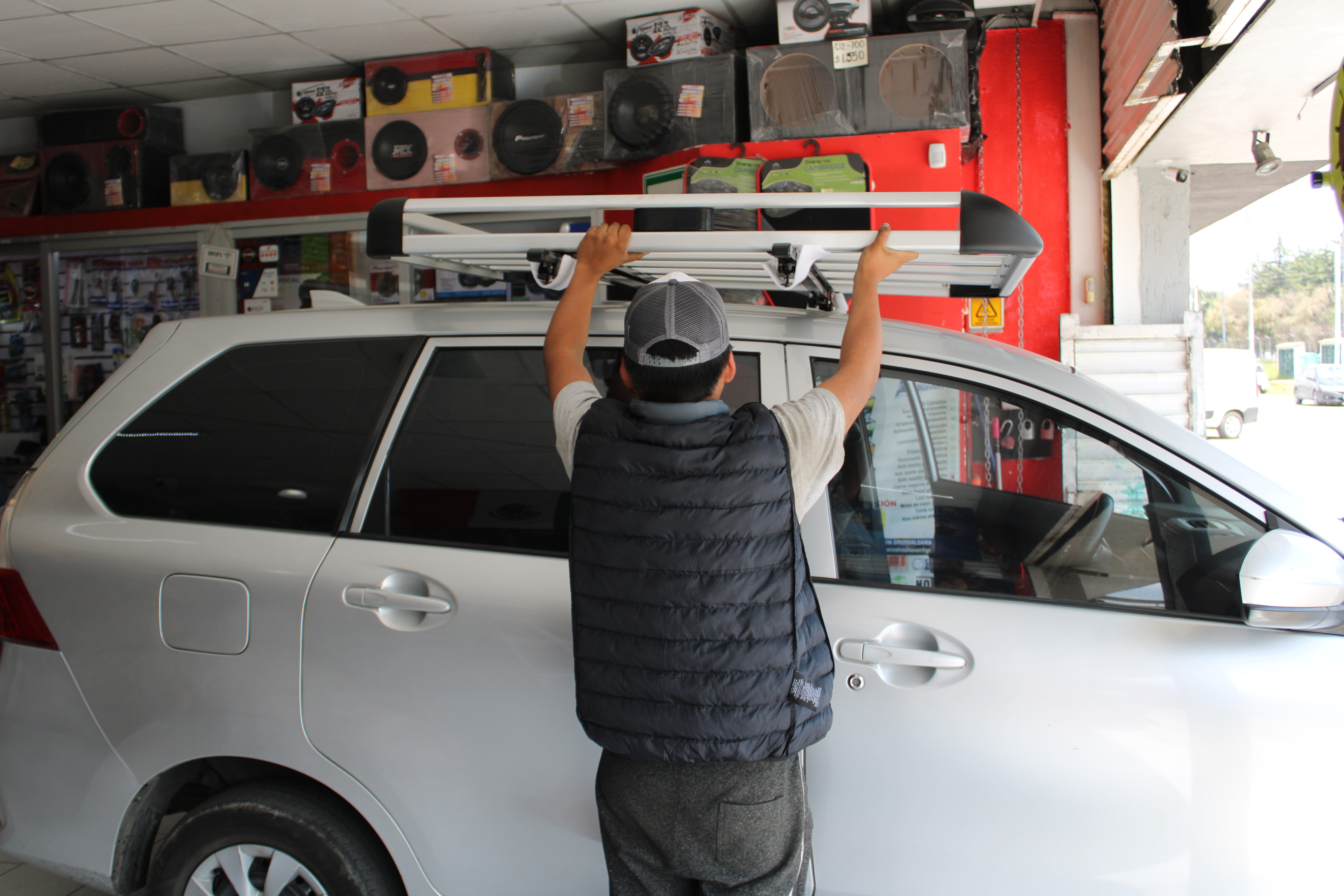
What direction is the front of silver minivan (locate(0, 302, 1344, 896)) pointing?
to the viewer's right

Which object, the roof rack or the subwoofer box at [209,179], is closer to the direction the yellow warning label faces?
the roof rack

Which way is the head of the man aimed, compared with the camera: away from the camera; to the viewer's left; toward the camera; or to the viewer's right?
away from the camera

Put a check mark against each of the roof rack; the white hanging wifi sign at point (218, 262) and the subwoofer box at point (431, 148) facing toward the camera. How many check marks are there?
2

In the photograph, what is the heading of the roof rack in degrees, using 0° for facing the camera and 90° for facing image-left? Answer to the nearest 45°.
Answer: approximately 270°

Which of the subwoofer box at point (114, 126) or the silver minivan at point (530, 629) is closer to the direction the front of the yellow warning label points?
the silver minivan

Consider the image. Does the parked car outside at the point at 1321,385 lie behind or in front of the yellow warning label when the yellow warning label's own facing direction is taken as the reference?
behind

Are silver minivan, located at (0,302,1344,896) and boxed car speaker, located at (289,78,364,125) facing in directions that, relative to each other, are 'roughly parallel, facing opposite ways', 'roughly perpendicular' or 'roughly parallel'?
roughly perpendicular

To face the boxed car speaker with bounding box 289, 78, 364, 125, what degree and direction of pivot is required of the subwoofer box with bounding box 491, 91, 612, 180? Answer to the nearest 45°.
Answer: approximately 135° to its right

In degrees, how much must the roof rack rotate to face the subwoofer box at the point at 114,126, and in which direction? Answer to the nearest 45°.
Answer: approximately 135° to its left
